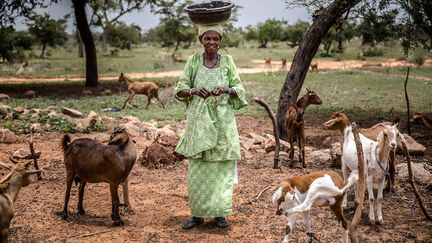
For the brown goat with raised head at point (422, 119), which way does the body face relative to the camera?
to the viewer's left

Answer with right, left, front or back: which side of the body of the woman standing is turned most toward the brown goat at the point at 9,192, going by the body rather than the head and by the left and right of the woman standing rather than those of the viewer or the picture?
right

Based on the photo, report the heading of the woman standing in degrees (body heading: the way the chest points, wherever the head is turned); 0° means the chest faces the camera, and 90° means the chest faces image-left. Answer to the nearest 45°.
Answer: approximately 0°

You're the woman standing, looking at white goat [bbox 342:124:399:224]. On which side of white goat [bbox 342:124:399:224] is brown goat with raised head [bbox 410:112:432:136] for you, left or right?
left

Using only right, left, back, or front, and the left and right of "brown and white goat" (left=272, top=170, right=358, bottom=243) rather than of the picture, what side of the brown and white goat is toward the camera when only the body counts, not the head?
left
